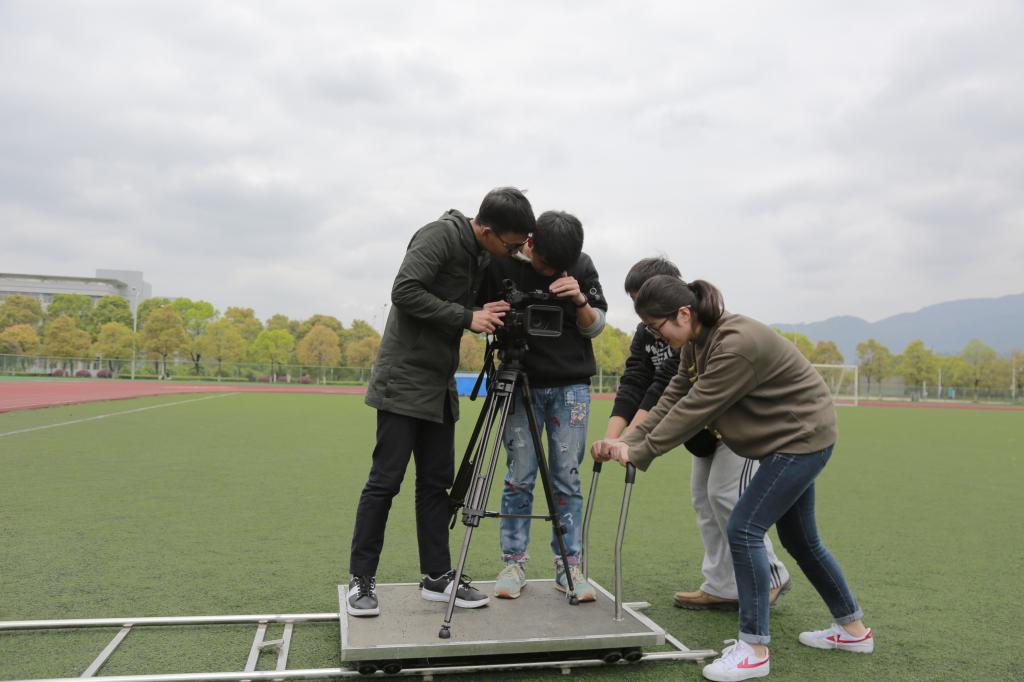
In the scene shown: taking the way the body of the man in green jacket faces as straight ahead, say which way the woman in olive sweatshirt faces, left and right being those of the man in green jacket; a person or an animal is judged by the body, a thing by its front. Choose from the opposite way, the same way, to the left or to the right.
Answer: the opposite way

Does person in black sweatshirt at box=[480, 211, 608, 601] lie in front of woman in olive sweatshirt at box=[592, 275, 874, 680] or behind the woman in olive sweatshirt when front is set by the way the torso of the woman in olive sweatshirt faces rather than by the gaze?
in front

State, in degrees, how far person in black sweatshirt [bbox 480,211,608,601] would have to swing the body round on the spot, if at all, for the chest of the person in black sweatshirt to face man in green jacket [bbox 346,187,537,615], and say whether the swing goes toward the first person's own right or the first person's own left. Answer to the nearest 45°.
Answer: approximately 45° to the first person's own right

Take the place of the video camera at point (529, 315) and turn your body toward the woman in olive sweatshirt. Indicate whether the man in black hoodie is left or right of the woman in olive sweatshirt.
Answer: left

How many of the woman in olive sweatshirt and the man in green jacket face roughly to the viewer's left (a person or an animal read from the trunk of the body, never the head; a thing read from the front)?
1

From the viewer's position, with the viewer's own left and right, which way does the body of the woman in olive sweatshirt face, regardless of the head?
facing to the left of the viewer

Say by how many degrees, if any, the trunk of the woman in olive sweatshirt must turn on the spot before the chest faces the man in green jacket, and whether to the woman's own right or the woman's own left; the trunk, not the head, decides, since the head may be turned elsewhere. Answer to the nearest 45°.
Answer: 0° — they already face them

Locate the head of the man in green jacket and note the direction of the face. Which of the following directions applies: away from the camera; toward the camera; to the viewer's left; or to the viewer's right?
to the viewer's right

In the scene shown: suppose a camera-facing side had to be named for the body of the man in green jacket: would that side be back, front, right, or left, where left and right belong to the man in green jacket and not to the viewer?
right
